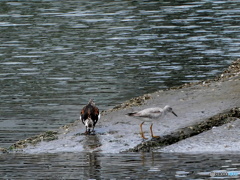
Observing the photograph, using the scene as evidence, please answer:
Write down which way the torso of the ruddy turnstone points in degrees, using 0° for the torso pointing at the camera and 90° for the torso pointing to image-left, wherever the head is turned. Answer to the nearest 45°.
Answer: approximately 0°
